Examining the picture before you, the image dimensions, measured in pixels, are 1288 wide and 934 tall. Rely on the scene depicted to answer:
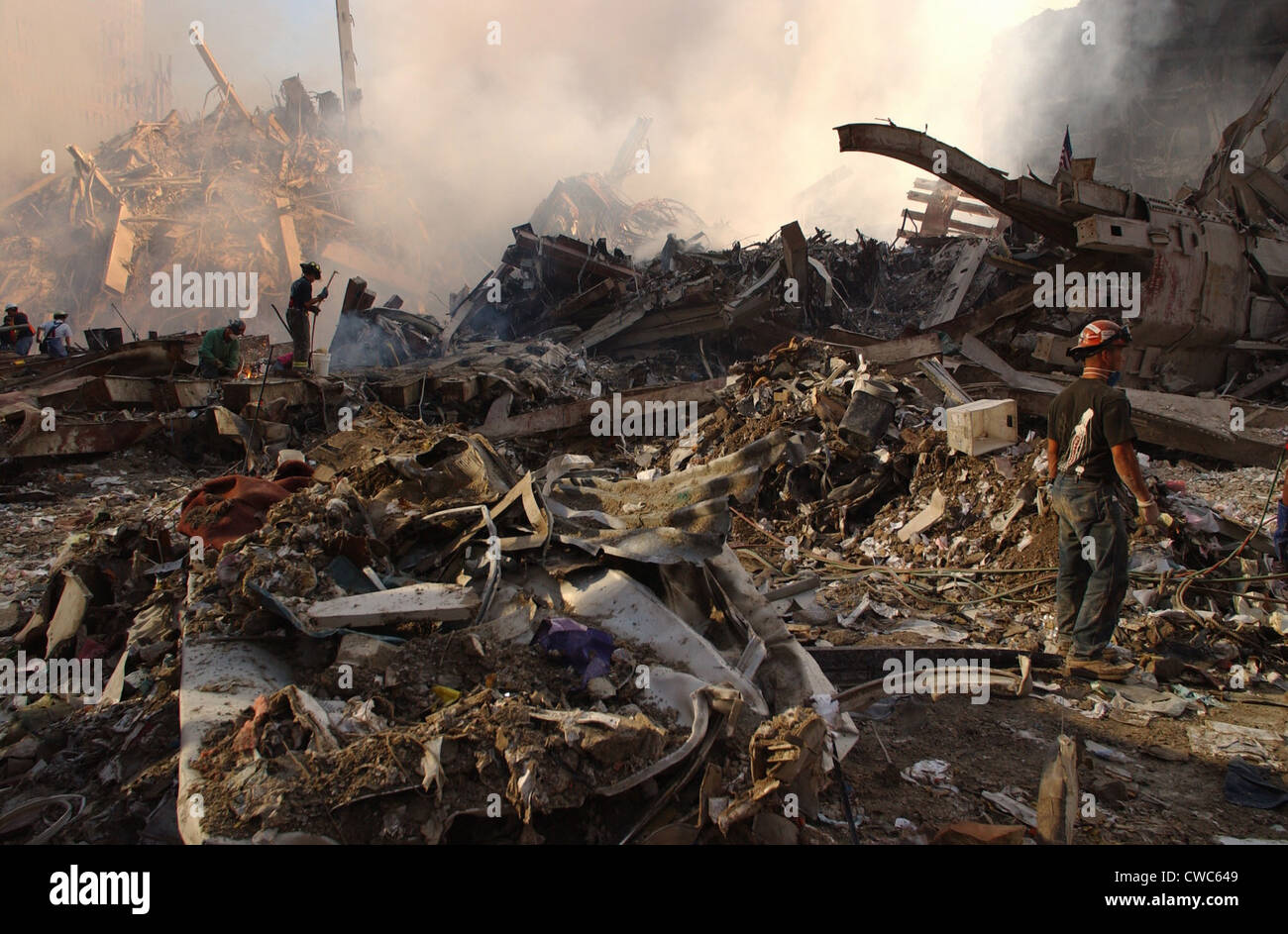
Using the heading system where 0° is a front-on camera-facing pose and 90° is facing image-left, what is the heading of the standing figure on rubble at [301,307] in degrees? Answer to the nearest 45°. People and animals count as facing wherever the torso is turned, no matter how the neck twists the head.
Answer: approximately 270°

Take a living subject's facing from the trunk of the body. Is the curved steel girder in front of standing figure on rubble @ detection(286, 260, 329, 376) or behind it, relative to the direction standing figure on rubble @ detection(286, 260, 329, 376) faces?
in front

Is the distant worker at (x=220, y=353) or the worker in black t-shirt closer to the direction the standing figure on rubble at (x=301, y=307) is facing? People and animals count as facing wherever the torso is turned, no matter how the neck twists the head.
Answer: the worker in black t-shirt

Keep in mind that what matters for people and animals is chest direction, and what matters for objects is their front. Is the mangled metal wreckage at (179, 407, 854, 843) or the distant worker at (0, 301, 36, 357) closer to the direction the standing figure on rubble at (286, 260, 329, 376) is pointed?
the mangled metal wreckage

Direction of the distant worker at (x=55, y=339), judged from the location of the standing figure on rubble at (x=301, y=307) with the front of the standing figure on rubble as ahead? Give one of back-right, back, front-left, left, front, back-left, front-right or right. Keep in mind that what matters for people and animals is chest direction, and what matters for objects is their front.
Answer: back-left

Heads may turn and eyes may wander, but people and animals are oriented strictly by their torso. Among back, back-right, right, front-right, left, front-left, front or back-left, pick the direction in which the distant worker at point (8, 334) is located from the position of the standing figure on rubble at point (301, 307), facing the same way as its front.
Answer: back-left
